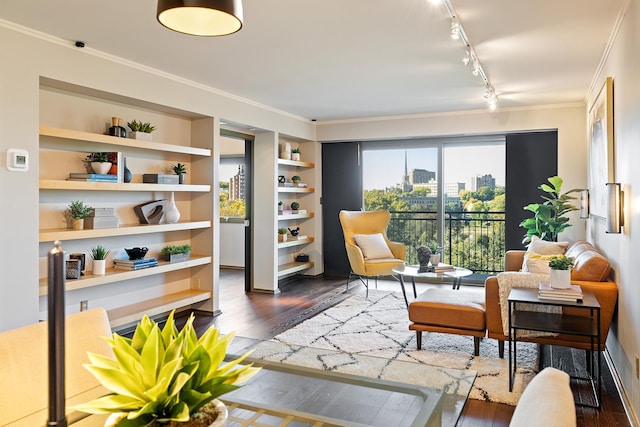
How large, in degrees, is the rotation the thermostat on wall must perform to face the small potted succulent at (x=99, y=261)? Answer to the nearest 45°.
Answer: approximately 90° to its left

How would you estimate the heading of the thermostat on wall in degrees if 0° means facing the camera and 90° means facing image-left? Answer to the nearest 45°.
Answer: approximately 315°

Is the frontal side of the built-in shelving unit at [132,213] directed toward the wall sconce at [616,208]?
yes

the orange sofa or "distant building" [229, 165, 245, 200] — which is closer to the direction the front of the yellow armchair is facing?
the orange sofa

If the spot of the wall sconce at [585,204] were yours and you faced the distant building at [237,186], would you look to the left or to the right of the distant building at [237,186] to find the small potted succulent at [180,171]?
left

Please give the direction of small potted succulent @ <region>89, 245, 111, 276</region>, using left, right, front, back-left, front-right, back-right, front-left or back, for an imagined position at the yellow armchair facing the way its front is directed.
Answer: right

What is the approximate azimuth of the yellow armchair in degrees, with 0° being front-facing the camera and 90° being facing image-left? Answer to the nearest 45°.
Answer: approximately 315°

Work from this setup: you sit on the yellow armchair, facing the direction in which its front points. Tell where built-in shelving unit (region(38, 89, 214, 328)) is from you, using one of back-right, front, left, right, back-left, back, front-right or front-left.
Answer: right

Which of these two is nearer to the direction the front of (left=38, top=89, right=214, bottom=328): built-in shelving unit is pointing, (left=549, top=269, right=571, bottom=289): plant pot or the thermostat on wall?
the plant pot

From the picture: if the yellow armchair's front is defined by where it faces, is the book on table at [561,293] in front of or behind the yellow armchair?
in front

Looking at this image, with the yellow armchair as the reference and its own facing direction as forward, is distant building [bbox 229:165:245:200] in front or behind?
behind

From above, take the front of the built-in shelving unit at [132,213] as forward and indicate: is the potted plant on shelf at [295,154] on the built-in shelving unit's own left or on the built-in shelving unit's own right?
on the built-in shelving unit's own left

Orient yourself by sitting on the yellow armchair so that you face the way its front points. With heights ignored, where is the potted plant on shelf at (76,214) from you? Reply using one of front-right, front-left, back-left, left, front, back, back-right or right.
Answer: right
